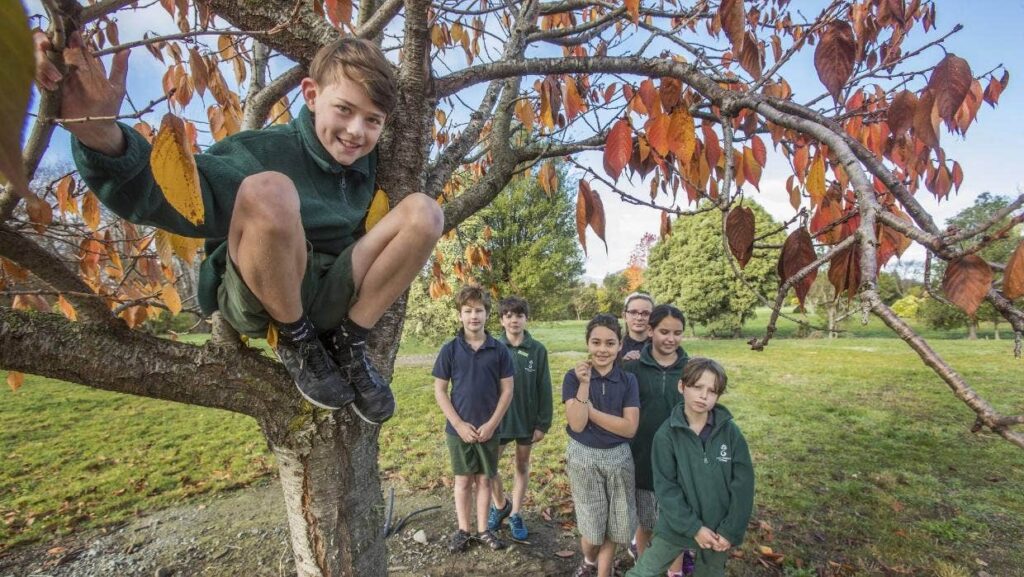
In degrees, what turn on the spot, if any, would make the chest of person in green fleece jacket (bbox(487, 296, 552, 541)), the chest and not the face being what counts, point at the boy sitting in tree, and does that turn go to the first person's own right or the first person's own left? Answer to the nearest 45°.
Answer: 0° — they already face them

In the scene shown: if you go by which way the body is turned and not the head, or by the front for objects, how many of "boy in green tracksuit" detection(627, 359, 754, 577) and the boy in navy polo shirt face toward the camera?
2

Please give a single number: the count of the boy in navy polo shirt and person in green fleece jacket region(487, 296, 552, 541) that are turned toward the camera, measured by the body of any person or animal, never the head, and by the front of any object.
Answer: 2

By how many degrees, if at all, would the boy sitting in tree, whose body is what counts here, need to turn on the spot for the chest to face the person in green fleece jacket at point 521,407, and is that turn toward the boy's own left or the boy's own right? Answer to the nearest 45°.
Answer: approximately 90° to the boy's own left

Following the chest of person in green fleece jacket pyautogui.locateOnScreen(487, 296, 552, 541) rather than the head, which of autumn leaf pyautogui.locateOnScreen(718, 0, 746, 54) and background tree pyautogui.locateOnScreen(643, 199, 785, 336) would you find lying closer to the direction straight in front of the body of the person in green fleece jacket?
the autumn leaf

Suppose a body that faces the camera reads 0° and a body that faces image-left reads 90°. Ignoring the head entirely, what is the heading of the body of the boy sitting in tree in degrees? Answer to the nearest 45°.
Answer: approximately 315°

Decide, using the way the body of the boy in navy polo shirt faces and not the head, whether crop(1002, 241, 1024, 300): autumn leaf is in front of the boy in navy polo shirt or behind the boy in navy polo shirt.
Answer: in front
